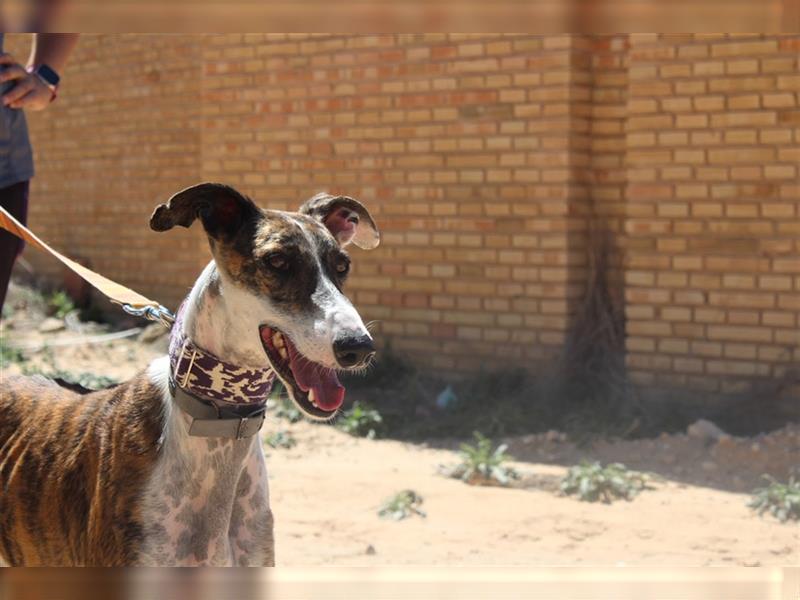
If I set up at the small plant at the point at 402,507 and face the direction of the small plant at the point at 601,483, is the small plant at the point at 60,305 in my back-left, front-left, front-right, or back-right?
back-left

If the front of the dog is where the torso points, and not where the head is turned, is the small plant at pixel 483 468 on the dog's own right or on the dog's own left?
on the dog's own left

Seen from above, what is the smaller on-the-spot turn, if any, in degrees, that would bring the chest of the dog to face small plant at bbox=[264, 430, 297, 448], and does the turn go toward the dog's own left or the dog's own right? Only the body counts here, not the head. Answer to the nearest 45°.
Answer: approximately 135° to the dog's own left

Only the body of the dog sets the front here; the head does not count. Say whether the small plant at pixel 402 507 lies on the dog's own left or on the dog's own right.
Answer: on the dog's own left

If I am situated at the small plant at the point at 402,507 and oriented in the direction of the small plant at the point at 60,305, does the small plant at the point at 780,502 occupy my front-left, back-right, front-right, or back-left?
back-right

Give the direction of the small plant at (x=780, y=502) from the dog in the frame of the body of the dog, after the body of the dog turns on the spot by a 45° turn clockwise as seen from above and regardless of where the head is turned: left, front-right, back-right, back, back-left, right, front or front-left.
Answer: back-left

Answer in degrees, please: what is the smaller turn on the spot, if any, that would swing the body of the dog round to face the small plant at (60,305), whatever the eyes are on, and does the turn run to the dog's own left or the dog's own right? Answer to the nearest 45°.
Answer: approximately 135° to the dog's own left

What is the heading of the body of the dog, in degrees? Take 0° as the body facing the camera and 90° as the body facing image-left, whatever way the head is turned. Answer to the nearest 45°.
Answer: approximately 315°

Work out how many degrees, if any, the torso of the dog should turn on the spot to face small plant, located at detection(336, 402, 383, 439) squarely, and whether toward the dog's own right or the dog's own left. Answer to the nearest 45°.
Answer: approximately 135° to the dog's own left
